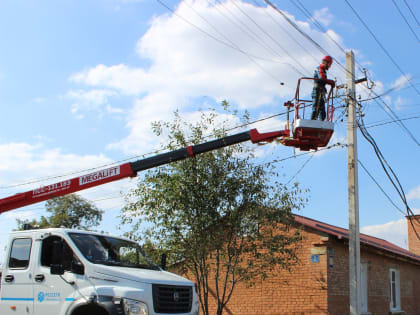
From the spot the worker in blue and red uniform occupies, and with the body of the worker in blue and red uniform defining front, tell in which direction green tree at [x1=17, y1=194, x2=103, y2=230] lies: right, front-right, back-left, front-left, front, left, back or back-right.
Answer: back-left

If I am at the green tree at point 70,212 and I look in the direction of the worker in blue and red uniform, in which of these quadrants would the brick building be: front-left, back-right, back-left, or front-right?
front-left

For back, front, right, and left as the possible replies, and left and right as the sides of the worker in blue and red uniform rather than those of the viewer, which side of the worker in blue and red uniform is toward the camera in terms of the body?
right

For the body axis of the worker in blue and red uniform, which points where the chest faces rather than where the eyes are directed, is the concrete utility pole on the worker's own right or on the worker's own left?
on the worker's own left

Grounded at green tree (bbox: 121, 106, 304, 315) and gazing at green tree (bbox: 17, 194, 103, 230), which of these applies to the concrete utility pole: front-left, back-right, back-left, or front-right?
back-right

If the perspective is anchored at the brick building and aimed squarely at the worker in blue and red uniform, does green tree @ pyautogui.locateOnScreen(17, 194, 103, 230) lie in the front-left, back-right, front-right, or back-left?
back-right

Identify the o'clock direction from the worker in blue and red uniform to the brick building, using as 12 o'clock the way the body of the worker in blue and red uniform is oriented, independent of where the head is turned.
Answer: The brick building is roughly at 9 o'clock from the worker in blue and red uniform.
